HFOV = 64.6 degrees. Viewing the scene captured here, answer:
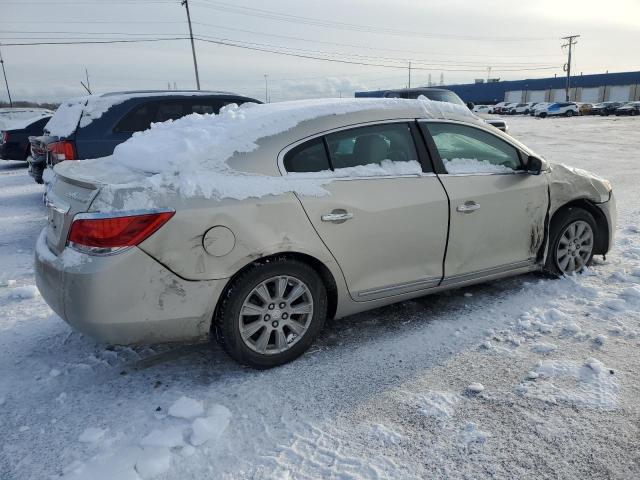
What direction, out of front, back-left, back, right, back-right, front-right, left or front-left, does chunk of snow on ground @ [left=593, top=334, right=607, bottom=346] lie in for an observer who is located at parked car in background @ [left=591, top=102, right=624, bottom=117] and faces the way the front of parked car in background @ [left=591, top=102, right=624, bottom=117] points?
front-left

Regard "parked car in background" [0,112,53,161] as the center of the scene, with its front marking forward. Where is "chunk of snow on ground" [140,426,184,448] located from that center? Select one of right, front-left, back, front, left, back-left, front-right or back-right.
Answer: back-right

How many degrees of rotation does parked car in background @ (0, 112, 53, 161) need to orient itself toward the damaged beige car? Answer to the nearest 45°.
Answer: approximately 135° to its right

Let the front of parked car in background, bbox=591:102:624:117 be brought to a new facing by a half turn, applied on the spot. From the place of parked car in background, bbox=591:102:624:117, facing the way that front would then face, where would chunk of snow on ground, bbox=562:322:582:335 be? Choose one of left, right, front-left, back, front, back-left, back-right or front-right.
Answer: back-right

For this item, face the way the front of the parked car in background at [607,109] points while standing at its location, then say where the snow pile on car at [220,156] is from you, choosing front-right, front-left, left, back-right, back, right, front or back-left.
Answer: front-left

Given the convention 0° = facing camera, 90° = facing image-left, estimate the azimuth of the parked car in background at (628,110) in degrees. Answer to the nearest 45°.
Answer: approximately 45°

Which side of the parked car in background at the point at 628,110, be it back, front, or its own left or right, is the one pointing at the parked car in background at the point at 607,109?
right

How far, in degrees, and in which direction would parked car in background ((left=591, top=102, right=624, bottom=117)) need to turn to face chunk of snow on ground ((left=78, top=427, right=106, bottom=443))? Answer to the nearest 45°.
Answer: approximately 45° to its left

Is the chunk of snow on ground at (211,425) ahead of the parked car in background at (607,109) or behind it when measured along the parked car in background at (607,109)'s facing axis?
ahead

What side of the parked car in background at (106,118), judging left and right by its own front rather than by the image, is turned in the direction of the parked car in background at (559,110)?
front

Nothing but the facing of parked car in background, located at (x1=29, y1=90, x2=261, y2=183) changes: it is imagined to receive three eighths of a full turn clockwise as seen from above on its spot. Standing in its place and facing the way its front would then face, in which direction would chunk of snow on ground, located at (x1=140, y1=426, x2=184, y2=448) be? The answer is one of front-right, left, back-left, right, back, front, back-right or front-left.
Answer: front

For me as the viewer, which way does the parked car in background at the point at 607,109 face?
facing the viewer and to the left of the viewer

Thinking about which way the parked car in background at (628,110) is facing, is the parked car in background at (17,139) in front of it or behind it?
in front

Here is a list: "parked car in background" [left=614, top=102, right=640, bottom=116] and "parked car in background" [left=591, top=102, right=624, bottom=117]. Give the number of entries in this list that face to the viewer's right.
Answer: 0

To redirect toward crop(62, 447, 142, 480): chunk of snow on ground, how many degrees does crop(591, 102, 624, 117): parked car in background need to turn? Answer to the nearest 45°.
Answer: approximately 45° to its left

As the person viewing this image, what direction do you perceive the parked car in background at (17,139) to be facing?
facing away from the viewer and to the right of the viewer
